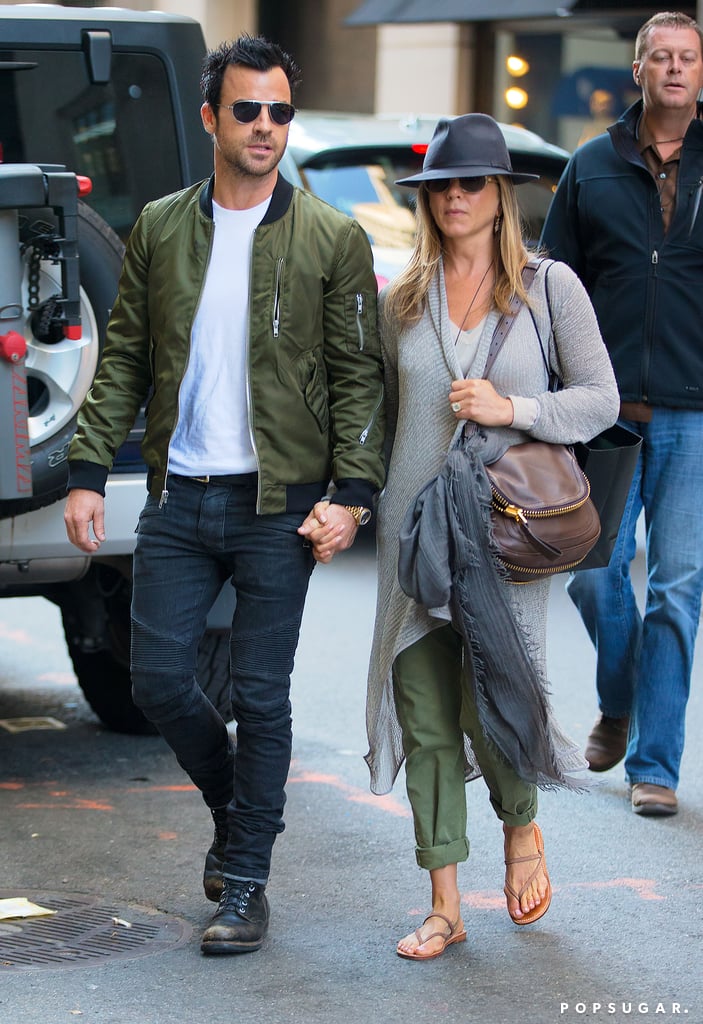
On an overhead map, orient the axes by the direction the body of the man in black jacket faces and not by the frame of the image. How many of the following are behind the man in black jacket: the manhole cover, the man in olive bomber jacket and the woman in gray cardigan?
0

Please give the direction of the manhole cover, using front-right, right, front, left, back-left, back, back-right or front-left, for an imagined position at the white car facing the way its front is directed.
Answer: back

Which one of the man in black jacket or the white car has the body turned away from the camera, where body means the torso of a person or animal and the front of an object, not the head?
the white car

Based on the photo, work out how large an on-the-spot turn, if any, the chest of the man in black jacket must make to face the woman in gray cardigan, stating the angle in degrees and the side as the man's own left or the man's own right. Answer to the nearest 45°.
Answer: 0° — they already face them

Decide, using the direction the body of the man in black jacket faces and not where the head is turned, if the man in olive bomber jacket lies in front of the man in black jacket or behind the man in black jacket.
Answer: in front

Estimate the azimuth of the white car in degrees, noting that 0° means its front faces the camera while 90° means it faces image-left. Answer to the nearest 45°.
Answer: approximately 180°

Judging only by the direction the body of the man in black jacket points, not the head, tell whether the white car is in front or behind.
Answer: behind

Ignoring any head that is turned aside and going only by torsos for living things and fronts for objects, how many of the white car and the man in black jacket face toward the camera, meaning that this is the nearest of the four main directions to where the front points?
1

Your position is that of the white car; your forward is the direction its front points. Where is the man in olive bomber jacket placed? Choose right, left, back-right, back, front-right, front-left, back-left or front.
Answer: back

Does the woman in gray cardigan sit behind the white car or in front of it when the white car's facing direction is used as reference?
behind

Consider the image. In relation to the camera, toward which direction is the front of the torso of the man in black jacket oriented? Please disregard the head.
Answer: toward the camera

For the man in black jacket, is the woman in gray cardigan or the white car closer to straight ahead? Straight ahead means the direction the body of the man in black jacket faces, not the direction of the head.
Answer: the woman in gray cardigan
